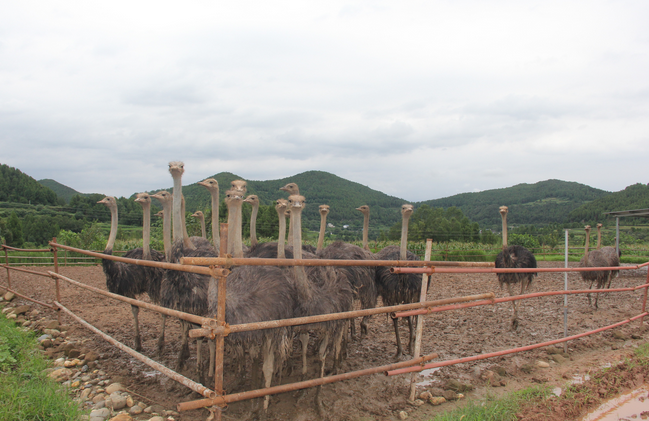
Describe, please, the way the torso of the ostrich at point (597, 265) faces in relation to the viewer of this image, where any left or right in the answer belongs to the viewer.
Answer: facing the viewer and to the left of the viewer

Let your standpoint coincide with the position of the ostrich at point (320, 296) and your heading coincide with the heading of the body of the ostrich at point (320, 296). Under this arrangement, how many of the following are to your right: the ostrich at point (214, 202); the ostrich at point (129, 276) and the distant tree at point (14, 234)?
3

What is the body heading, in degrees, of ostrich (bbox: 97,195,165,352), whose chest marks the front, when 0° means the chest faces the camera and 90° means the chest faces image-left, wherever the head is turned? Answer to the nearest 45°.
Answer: approximately 90°

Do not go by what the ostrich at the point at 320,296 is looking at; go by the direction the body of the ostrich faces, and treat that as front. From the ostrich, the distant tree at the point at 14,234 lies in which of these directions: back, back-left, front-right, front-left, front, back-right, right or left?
right

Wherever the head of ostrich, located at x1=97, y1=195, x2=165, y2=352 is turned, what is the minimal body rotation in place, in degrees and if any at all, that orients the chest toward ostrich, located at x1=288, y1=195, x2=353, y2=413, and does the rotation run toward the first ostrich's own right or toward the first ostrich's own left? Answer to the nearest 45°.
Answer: approximately 135° to the first ostrich's own left

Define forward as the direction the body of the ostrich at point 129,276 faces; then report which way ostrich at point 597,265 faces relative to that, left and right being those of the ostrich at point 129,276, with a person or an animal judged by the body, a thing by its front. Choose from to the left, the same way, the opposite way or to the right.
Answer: the same way

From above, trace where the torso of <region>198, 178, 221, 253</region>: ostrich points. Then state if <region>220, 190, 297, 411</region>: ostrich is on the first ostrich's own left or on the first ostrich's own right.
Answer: on the first ostrich's own left

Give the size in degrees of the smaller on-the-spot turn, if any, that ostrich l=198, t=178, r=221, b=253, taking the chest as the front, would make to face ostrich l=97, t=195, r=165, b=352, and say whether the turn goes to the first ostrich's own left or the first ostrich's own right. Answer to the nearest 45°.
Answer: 0° — it already faces it
